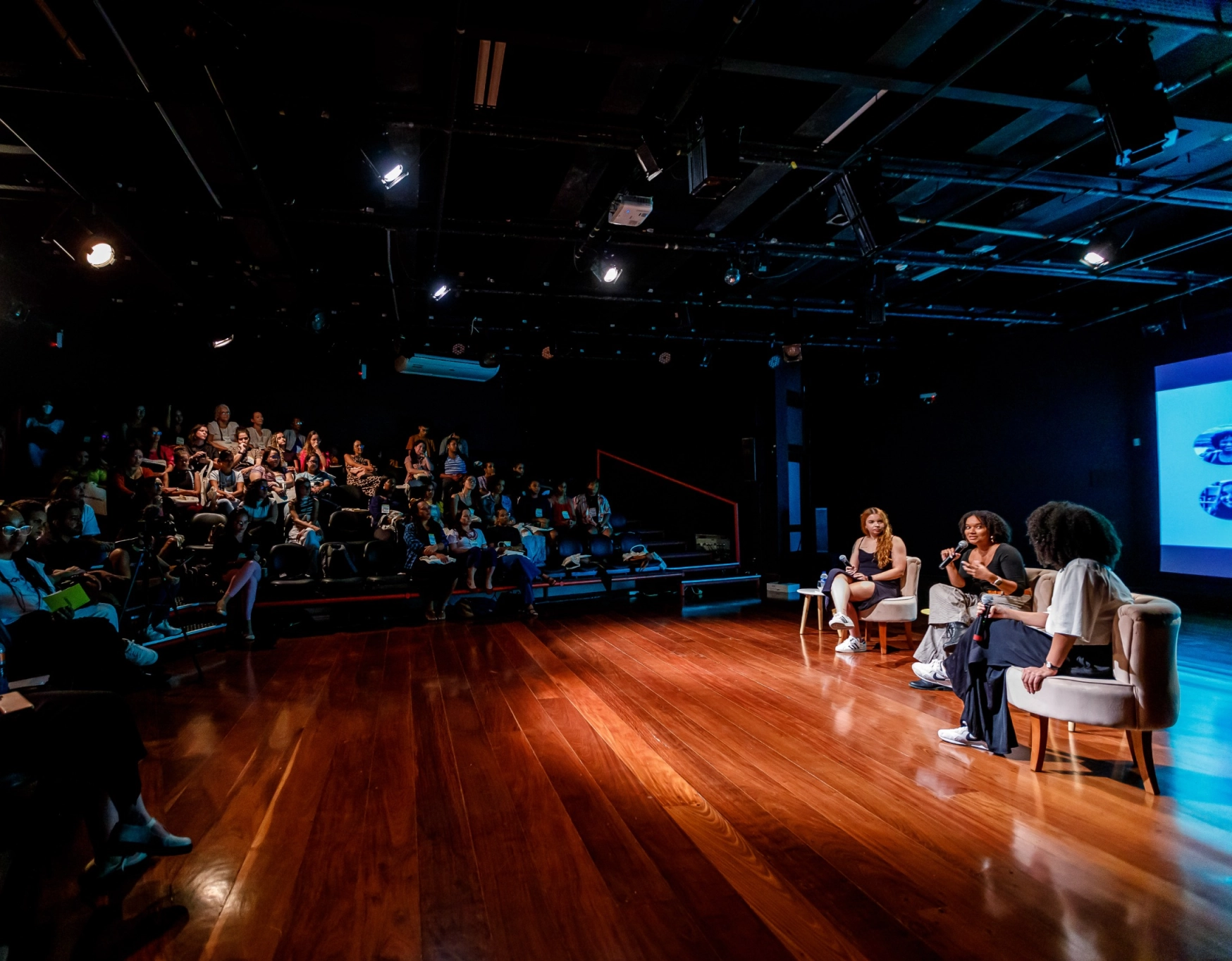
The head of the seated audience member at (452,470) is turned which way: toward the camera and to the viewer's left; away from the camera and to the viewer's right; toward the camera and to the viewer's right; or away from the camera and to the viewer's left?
toward the camera and to the viewer's right

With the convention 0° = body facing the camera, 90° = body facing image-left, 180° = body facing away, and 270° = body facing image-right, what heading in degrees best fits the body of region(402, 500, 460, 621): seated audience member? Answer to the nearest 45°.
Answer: approximately 315°

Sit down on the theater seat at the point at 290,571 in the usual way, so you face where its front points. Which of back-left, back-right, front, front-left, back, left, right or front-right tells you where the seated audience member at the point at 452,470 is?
back-left

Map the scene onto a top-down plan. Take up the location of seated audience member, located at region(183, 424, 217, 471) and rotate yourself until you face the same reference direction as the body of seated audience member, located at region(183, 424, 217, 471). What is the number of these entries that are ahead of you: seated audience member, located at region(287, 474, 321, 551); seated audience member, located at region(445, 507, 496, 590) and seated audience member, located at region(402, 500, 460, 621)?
3

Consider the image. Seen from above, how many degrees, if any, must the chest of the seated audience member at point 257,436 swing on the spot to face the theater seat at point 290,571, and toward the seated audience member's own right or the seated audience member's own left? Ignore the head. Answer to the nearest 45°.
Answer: approximately 45° to the seated audience member's own right

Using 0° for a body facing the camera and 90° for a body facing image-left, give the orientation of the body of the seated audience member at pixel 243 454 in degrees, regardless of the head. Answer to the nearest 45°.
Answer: approximately 315°

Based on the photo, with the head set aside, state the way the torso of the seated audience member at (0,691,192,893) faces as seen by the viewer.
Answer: to the viewer's right
